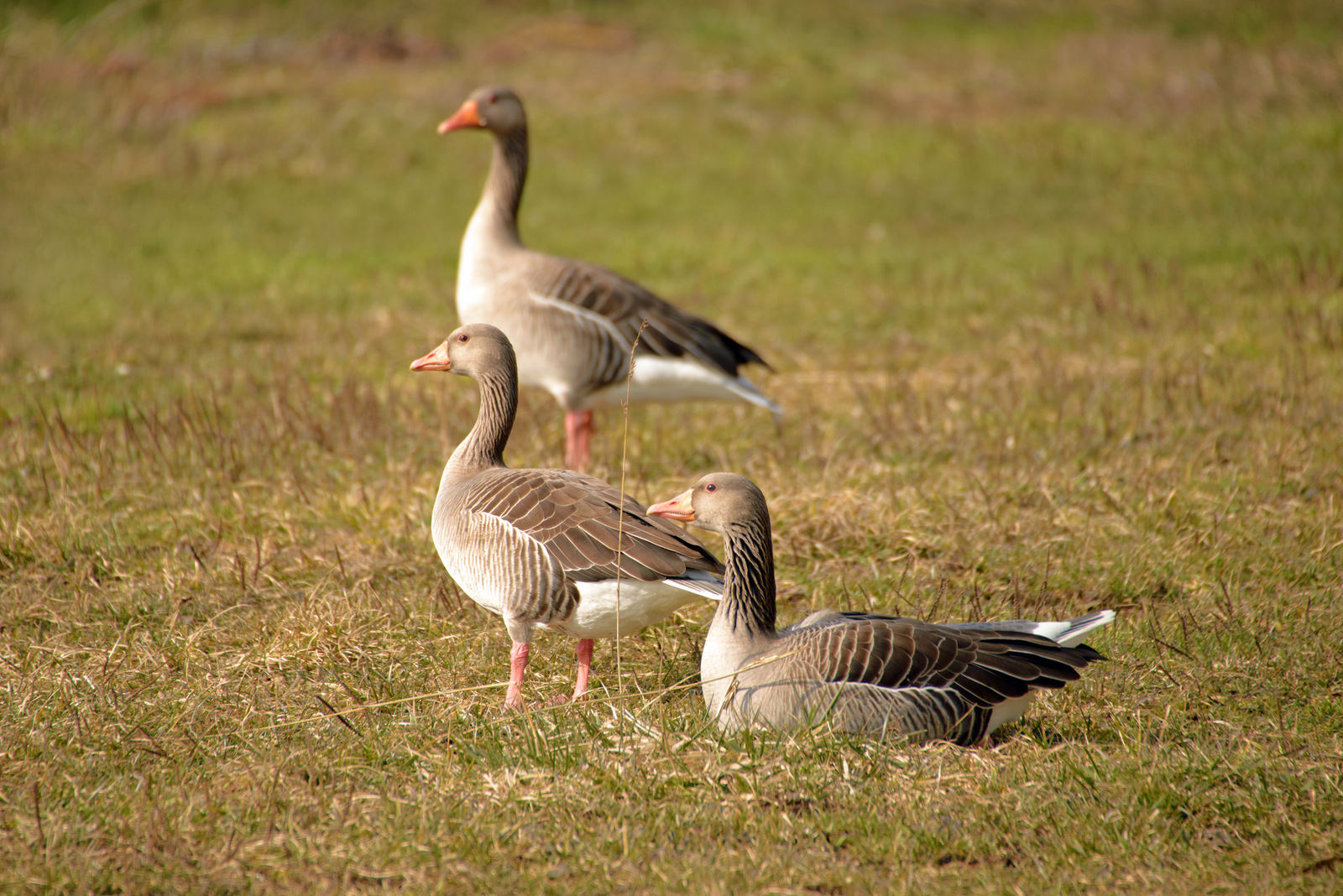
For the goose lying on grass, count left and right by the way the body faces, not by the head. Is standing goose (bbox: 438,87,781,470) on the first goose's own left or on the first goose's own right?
on the first goose's own right

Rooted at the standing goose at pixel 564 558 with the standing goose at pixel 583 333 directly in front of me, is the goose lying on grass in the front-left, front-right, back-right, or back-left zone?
back-right

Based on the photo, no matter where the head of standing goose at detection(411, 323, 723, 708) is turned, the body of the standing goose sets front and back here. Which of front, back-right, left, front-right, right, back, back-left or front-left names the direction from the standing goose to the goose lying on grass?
back-left

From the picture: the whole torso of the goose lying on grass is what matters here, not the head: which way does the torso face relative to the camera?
to the viewer's left

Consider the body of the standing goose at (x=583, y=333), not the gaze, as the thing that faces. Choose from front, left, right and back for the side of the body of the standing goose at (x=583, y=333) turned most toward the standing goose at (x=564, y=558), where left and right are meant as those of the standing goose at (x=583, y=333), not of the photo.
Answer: left

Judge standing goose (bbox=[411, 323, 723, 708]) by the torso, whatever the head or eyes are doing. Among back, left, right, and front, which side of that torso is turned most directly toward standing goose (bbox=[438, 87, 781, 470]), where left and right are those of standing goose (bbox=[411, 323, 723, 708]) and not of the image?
right

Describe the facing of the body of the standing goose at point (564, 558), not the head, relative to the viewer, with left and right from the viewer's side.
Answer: facing to the left of the viewer

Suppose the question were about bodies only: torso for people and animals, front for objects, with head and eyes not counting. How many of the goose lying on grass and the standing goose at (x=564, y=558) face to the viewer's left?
2

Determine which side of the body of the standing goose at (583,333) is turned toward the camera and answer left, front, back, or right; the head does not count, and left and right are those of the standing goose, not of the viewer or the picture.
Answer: left
